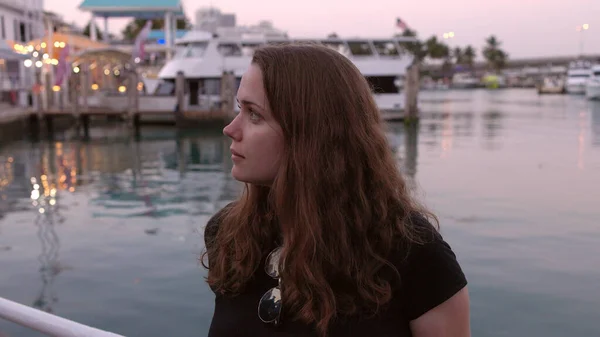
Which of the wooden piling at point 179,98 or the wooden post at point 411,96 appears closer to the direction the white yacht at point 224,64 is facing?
the wooden piling

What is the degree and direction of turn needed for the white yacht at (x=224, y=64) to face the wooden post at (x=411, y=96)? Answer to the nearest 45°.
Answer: approximately 180°

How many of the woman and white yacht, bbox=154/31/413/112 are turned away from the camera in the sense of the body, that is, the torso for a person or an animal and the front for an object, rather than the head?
0

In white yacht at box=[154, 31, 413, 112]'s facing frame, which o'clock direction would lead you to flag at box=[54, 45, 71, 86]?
The flag is roughly at 11 o'clock from the white yacht.

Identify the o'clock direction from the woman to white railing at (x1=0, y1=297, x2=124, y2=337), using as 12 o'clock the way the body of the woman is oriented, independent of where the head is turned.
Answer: The white railing is roughly at 2 o'clock from the woman.

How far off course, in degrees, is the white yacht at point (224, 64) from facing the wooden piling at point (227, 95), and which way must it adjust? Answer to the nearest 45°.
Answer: approximately 90° to its left

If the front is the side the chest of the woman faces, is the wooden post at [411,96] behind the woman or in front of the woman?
behind

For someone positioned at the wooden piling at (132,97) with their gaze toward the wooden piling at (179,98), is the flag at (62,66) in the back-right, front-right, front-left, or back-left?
back-left

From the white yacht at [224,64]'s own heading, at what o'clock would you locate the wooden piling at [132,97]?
The wooden piling is roughly at 10 o'clock from the white yacht.

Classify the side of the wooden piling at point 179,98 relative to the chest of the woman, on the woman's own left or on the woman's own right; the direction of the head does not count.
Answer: on the woman's own right

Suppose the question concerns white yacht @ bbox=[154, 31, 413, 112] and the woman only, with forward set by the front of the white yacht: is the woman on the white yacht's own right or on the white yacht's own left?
on the white yacht's own left

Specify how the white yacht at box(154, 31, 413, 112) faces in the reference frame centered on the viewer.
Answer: facing to the left of the viewer
